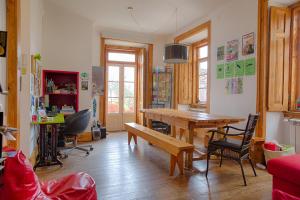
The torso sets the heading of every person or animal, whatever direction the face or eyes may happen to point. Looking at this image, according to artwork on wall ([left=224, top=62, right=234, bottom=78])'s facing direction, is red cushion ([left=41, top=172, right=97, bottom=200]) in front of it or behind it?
in front

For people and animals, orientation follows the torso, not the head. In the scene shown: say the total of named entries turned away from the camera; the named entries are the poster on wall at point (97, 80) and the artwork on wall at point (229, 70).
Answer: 0

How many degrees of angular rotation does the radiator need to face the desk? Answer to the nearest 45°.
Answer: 0° — it already faces it

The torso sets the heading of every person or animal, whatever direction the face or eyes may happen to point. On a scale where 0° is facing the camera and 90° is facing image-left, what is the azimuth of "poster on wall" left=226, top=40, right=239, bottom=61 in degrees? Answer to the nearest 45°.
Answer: approximately 45°

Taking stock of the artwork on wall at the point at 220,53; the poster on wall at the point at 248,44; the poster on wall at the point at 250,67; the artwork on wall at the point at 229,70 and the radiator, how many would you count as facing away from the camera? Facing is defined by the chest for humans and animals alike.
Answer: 0

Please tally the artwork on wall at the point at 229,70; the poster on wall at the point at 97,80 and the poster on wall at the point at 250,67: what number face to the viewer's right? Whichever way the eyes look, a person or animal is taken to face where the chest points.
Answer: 0

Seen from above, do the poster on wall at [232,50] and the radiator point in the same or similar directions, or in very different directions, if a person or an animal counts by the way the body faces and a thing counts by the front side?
same or similar directions

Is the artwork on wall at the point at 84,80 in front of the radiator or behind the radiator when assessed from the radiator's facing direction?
in front

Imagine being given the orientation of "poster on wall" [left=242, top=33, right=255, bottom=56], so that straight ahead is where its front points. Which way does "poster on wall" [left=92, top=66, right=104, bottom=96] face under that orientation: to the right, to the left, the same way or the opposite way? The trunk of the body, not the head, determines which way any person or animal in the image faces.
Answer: to the left

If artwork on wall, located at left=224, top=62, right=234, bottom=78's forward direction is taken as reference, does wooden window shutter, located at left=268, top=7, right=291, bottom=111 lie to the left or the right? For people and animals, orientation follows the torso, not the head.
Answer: on its left

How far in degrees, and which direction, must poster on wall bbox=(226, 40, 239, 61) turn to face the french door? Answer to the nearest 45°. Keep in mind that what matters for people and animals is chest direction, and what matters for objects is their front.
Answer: approximately 90° to its right

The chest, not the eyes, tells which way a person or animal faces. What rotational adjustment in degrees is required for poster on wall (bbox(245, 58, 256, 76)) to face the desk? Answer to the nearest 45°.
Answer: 0° — it already faces it

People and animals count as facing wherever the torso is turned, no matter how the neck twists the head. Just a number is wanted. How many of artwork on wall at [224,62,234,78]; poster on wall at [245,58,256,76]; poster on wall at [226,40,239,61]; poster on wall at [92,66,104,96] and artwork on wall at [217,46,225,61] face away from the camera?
0

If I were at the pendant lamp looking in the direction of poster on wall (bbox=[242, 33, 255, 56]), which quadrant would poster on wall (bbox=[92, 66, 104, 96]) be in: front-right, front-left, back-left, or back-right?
back-left

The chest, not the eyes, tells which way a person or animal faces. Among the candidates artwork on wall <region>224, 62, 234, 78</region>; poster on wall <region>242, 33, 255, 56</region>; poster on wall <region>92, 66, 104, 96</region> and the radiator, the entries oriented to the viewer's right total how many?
0

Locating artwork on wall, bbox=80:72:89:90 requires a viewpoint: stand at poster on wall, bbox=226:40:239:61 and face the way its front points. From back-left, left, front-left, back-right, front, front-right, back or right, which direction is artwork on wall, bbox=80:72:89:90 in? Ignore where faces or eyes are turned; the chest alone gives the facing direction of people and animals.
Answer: front-right

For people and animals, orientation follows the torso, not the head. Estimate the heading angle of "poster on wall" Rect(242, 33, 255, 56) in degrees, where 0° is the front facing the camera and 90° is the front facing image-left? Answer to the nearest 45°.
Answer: approximately 45°

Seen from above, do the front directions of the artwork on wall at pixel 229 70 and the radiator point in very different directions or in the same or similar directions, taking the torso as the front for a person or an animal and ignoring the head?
same or similar directions

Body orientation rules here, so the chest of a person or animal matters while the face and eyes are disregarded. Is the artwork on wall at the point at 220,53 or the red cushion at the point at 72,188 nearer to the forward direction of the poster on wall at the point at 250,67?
the red cushion

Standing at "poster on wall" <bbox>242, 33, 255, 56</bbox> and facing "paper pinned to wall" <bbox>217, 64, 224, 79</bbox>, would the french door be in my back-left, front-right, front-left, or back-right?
front-left
